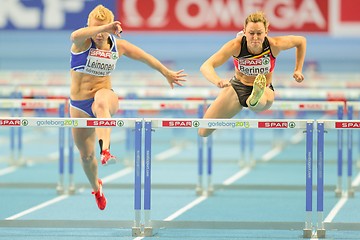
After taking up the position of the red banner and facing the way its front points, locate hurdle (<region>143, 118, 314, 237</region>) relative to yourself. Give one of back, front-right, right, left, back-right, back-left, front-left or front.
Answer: front

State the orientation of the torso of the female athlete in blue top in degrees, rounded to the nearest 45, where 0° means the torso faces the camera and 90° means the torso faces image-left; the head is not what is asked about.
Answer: approximately 315°

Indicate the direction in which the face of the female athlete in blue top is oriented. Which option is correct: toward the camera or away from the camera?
toward the camera

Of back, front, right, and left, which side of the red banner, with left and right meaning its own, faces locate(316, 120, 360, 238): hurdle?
front

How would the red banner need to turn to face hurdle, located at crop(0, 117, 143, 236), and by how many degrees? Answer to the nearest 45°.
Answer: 0° — it already faces it

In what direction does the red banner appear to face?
toward the camera
